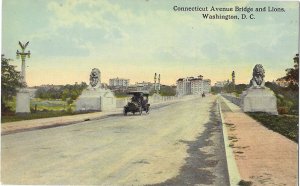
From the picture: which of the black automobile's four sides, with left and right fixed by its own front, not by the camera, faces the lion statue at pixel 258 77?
left

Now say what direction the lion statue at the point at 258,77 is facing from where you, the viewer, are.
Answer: facing the viewer

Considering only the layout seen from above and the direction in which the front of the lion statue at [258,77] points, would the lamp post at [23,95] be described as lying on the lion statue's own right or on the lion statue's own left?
on the lion statue's own right

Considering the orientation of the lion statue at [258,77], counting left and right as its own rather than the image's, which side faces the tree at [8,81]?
right

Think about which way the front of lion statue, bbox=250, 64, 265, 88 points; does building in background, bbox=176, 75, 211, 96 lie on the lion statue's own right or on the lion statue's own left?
on the lion statue's own right

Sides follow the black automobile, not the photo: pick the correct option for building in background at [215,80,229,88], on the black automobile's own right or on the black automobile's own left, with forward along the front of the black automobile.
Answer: on the black automobile's own left

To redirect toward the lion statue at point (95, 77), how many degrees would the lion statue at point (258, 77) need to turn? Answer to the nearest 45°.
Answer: approximately 90° to its right

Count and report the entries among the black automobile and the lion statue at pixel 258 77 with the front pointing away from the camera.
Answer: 0

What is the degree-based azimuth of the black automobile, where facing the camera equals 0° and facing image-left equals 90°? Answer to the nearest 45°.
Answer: approximately 45°
